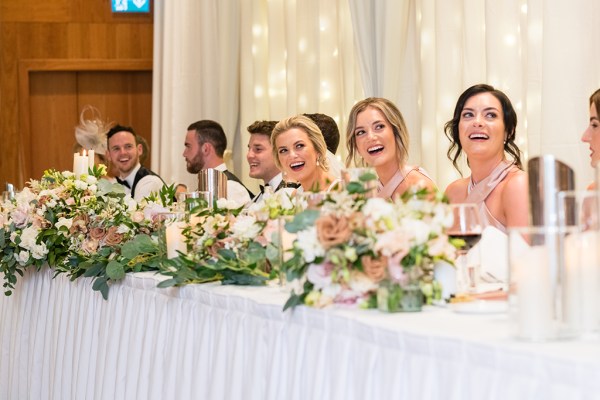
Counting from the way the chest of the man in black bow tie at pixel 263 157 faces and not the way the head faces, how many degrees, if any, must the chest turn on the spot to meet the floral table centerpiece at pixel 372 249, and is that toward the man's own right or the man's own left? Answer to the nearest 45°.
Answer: approximately 45° to the man's own left

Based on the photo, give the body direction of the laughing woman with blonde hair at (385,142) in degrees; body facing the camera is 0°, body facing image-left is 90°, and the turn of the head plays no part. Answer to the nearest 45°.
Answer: approximately 45°

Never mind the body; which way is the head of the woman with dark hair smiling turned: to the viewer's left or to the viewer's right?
to the viewer's left

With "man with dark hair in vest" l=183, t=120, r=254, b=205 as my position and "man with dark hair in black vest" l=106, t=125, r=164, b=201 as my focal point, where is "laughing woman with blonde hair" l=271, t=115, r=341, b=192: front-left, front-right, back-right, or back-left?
back-left

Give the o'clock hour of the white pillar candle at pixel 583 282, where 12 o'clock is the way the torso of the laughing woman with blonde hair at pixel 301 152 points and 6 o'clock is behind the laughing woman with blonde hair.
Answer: The white pillar candle is roughly at 10 o'clock from the laughing woman with blonde hair.
